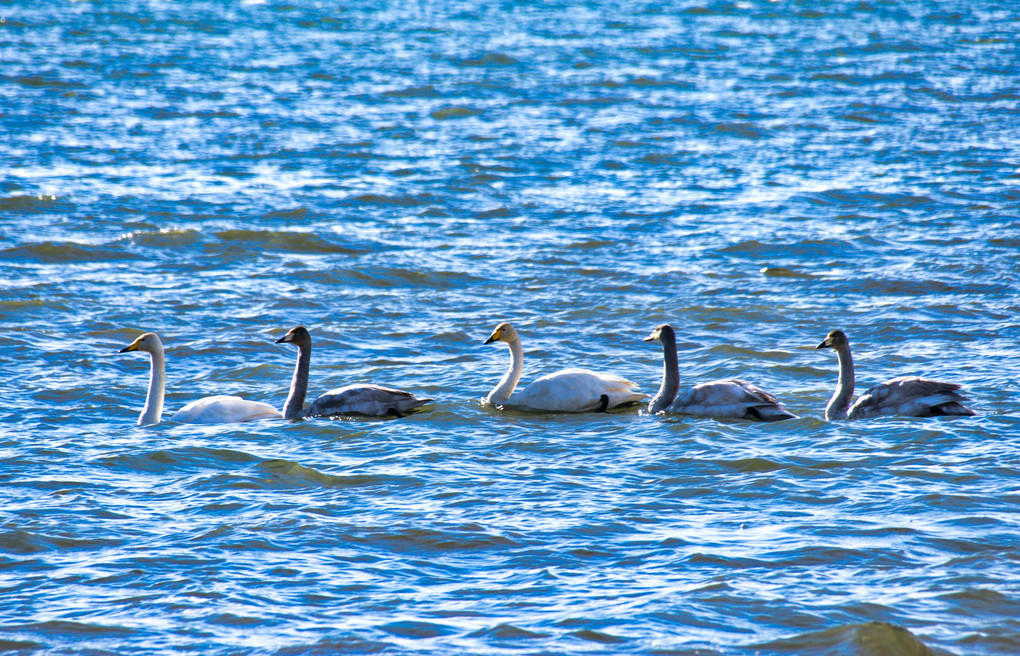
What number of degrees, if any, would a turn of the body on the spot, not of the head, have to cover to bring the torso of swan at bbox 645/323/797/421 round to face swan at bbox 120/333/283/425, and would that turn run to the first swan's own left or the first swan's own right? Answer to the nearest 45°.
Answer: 0° — it already faces it

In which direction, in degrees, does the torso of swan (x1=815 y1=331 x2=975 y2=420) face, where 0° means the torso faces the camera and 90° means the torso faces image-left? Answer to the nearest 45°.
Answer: approximately 90°

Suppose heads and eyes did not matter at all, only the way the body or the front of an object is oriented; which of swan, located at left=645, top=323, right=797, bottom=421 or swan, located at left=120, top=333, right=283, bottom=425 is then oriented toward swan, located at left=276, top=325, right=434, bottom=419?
swan, located at left=645, top=323, right=797, bottom=421

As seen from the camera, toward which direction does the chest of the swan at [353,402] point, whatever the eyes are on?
to the viewer's left

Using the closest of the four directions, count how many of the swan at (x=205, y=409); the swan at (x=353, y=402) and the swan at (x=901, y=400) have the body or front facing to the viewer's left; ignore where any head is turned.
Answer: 3

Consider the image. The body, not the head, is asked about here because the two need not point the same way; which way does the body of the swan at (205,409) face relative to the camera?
to the viewer's left

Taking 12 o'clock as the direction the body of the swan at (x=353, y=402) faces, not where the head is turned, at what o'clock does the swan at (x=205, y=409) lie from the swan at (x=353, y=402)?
the swan at (x=205, y=409) is roughly at 12 o'clock from the swan at (x=353, y=402).

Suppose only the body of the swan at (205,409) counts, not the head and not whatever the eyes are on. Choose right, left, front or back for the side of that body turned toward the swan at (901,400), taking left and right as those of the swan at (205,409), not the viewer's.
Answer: back

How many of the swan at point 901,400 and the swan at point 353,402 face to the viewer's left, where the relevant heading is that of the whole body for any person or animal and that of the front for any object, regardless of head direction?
2

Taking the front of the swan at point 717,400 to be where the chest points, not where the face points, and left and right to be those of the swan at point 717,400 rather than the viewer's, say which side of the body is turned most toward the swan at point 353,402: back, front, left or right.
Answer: front

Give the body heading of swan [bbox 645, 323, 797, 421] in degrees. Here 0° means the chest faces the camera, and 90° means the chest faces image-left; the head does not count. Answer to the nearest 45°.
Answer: approximately 90°

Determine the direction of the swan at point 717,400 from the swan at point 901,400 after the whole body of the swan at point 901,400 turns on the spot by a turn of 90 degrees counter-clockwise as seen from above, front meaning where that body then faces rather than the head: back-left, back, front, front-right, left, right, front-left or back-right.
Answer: right

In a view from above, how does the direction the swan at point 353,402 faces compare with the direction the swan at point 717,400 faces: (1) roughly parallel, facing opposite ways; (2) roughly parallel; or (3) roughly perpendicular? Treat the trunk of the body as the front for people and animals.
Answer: roughly parallel

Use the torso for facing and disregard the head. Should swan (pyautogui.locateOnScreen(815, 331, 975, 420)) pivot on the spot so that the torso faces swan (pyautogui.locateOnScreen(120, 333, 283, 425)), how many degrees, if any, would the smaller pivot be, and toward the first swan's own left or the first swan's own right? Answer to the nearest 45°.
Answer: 0° — it already faces it

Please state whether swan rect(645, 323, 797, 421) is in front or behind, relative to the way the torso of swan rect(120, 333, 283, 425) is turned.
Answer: behind

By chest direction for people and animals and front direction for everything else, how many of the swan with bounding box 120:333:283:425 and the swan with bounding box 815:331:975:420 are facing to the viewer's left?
2
